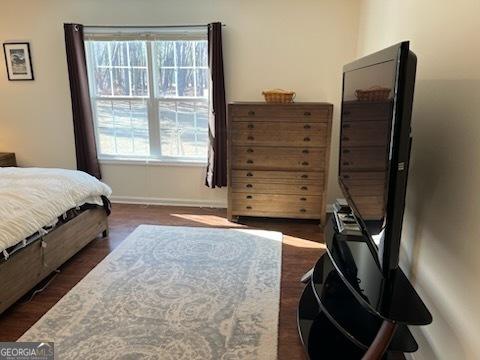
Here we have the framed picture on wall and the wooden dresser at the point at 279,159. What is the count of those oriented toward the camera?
2

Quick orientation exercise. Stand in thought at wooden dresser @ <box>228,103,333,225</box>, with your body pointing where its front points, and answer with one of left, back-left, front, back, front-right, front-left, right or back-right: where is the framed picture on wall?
right

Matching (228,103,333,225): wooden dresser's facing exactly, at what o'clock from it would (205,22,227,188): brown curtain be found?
The brown curtain is roughly at 4 o'clock from the wooden dresser.

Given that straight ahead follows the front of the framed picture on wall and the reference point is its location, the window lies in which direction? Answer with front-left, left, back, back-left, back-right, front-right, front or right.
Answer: front-left

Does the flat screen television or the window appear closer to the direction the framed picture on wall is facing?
the flat screen television

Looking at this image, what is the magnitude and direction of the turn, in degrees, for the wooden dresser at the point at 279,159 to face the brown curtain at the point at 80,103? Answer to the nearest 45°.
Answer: approximately 90° to its right

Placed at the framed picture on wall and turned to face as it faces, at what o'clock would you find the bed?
The bed is roughly at 12 o'clock from the framed picture on wall.

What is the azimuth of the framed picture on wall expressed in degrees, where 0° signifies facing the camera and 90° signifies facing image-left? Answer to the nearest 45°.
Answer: approximately 0°

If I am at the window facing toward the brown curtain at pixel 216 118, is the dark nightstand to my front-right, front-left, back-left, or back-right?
back-right

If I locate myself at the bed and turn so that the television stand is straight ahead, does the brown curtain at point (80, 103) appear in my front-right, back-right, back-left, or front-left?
back-left

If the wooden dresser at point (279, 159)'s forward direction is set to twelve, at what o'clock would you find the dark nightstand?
The dark nightstand is roughly at 3 o'clock from the wooden dresser.
